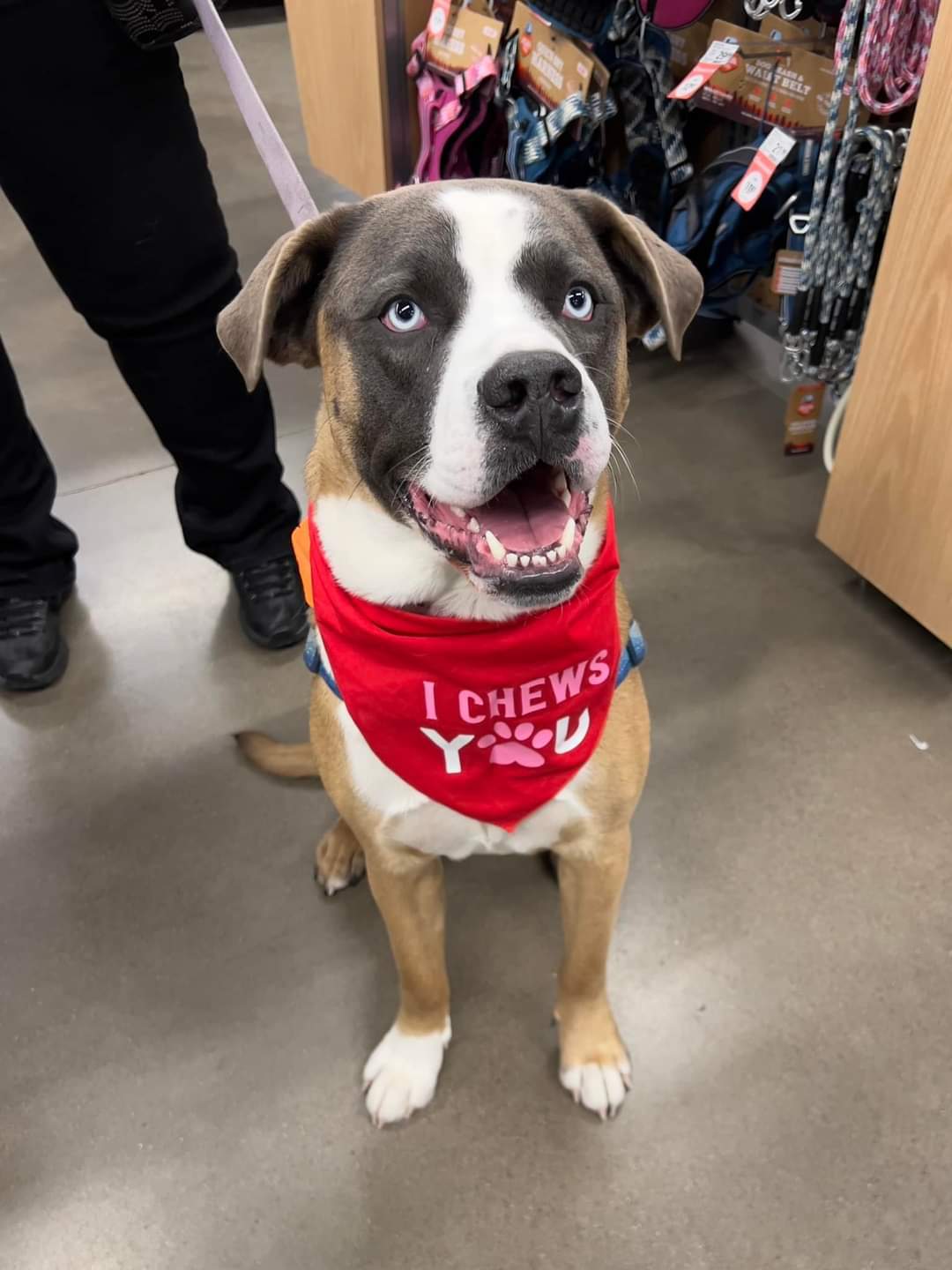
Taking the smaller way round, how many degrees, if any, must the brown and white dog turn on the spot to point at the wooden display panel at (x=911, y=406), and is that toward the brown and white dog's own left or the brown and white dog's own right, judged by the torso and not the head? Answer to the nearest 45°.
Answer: approximately 135° to the brown and white dog's own left

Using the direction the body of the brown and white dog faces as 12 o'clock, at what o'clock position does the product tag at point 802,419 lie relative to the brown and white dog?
The product tag is roughly at 7 o'clock from the brown and white dog.

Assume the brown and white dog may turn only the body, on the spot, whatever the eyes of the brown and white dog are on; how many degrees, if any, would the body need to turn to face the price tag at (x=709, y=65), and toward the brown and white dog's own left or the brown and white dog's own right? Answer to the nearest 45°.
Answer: approximately 180°

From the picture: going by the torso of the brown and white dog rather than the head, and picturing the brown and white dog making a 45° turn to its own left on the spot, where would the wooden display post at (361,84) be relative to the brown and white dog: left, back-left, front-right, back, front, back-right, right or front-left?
back-left

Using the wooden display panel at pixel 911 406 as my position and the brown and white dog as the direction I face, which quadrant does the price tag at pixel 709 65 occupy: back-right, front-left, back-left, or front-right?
back-right

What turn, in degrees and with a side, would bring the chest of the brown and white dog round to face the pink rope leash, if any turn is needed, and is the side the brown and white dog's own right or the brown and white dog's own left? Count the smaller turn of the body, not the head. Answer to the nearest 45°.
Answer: approximately 135° to the brown and white dog's own left

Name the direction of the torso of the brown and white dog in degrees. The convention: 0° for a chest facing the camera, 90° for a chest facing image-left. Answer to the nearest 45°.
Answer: approximately 0°

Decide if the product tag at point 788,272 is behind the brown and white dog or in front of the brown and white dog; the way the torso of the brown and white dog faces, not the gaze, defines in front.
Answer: behind
